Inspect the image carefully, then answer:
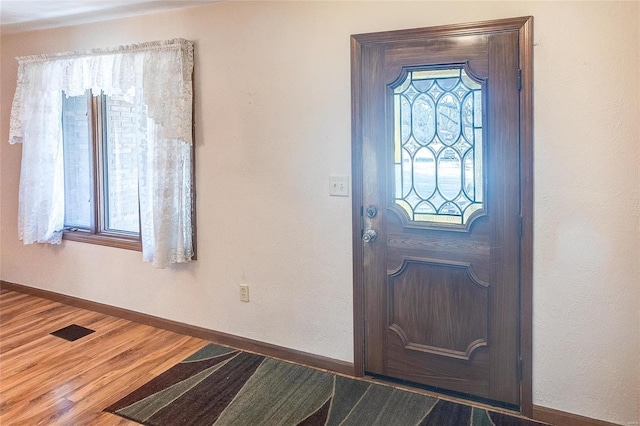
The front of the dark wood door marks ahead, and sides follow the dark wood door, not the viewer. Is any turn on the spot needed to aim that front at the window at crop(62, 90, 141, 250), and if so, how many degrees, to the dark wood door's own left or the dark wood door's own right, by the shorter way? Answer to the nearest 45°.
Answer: approximately 90° to the dark wood door's own right

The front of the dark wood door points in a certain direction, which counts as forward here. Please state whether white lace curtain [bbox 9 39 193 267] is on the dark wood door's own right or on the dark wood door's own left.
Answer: on the dark wood door's own right

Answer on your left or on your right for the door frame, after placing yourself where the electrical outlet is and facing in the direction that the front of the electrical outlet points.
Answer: on your left

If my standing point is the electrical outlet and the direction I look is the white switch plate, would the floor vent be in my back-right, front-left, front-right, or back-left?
back-right

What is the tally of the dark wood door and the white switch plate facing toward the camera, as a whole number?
2
